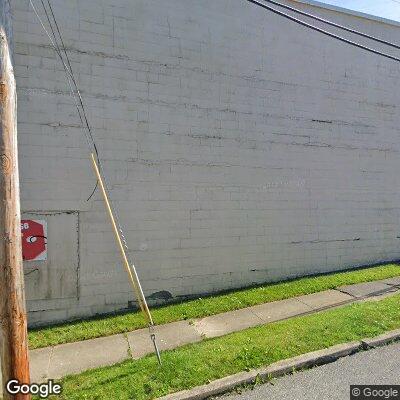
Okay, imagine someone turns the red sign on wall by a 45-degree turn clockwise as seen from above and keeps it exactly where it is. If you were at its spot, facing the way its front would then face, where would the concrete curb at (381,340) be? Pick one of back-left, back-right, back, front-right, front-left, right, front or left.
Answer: left

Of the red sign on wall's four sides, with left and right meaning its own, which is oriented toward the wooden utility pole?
front

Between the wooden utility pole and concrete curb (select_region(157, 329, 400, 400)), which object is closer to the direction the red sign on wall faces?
the wooden utility pole

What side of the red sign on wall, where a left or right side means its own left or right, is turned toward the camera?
front

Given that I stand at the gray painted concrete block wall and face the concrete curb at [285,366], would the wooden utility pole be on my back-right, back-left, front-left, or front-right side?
front-right

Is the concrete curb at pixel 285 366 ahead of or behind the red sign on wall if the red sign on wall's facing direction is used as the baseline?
ahead
